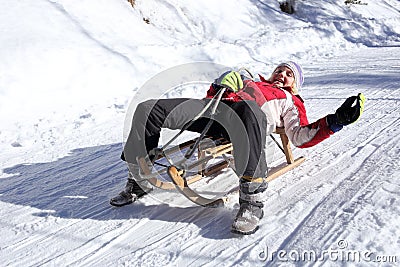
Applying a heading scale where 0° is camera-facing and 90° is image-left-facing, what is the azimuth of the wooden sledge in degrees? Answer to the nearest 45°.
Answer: approximately 45°
